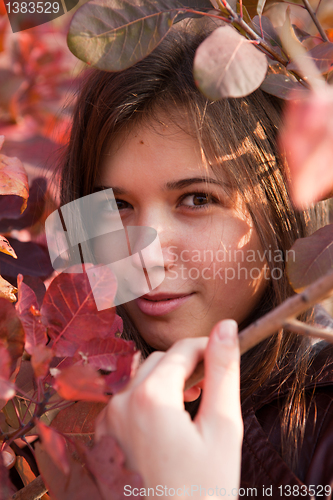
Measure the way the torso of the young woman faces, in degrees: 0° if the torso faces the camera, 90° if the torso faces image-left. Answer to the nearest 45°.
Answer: approximately 45°
